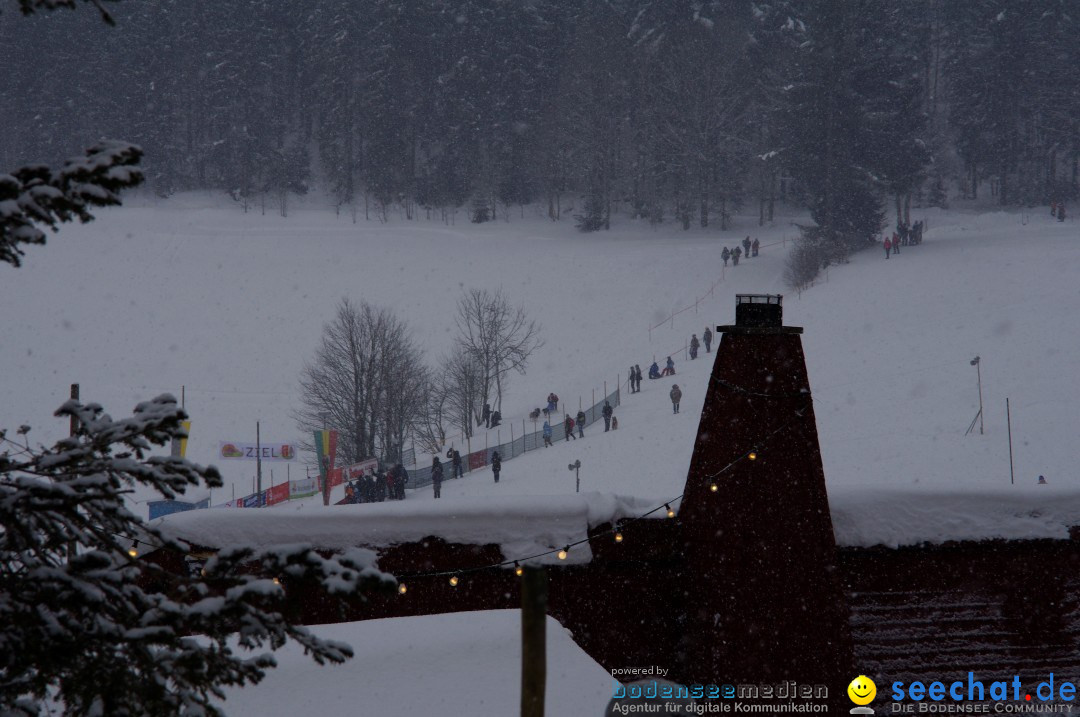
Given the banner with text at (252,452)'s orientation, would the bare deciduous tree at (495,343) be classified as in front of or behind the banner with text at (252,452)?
behind

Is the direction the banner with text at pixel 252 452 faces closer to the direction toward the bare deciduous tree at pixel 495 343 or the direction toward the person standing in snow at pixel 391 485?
the person standing in snow

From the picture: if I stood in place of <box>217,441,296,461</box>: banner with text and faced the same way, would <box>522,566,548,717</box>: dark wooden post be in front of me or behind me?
in front

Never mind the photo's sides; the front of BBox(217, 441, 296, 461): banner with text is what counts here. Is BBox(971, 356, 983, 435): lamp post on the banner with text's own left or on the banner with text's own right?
on the banner with text's own left

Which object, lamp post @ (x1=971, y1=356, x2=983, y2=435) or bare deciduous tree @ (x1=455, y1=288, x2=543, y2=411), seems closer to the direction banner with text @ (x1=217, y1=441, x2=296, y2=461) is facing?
the lamp post

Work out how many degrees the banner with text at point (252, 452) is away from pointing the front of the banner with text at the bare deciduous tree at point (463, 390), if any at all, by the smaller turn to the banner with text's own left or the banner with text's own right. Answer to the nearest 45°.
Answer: approximately 135° to the banner with text's own left

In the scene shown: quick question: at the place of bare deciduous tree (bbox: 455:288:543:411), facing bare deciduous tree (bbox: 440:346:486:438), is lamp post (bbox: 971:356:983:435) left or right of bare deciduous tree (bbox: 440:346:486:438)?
left

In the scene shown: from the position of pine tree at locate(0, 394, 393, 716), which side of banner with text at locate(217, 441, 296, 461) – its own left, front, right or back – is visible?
front

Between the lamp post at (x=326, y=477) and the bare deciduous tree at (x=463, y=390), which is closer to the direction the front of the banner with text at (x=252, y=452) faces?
the lamp post

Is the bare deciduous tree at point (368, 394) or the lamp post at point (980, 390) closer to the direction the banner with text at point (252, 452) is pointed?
the lamp post

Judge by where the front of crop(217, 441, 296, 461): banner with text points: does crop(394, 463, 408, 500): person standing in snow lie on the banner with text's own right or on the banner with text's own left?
on the banner with text's own left

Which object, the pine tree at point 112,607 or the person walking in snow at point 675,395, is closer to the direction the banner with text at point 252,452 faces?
the pine tree

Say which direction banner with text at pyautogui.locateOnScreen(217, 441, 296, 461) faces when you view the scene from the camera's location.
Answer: facing the viewer
